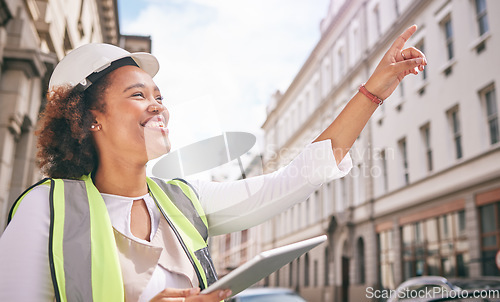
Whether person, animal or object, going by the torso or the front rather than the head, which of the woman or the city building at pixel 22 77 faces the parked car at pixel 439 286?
the city building

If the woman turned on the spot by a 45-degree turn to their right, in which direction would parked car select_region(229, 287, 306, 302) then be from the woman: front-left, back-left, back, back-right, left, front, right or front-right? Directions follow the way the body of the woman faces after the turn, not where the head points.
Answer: back

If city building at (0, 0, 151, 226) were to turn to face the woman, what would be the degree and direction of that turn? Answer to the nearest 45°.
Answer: approximately 45° to its right

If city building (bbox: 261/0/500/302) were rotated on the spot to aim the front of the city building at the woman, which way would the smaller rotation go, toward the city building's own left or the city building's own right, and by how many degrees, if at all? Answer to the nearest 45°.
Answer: approximately 45° to the city building's own left

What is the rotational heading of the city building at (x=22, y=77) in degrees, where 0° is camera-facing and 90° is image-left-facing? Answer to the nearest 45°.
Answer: approximately 315°

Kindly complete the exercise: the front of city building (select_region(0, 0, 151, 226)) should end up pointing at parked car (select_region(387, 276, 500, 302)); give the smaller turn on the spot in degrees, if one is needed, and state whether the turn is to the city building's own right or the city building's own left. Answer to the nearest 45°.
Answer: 0° — it already faces it

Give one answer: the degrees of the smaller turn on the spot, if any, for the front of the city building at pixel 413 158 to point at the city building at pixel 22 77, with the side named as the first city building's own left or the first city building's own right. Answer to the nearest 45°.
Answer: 0° — it already faces it

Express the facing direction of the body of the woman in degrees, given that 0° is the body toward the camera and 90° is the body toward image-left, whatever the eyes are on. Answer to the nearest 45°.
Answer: approximately 315°

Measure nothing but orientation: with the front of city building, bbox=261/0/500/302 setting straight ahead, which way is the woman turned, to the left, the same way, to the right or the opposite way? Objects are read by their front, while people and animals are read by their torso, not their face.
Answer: to the left

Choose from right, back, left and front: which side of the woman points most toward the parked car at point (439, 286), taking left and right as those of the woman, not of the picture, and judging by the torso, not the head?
left

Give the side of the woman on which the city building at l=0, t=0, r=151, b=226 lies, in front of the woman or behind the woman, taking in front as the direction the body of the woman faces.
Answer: behind

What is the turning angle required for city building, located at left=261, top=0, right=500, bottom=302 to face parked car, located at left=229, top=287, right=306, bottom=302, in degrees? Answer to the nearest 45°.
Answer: approximately 45° to its left
